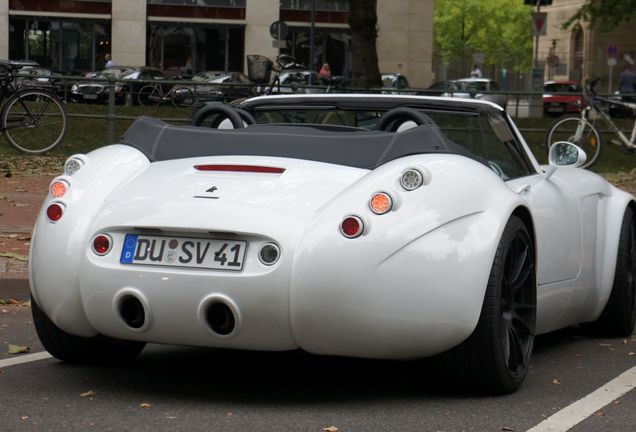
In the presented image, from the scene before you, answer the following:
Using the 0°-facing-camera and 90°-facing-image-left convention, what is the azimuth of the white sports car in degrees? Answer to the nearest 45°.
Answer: approximately 225°

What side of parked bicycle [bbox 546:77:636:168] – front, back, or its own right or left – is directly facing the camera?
left

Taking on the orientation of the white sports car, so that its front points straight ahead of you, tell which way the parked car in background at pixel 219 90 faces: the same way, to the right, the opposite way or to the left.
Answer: the opposite way

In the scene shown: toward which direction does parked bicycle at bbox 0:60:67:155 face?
to the viewer's left

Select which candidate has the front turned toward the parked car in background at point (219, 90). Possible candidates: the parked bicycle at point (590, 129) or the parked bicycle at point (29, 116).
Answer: the parked bicycle at point (590, 129)

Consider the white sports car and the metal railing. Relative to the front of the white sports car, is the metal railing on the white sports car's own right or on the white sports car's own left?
on the white sports car's own left

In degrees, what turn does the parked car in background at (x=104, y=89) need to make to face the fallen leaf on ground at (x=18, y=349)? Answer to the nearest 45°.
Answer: approximately 45° to its left

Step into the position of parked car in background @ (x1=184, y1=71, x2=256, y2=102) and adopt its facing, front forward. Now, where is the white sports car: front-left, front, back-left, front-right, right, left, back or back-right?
front-left

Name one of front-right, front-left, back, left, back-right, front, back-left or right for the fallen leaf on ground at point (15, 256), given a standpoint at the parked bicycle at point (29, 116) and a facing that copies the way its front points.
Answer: left

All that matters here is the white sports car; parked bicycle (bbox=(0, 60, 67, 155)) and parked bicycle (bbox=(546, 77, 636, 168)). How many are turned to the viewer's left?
2

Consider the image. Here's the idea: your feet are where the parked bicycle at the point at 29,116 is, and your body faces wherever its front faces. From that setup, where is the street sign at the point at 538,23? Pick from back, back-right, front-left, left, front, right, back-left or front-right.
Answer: back-right

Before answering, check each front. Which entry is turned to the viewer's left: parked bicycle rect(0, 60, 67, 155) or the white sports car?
the parked bicycle
